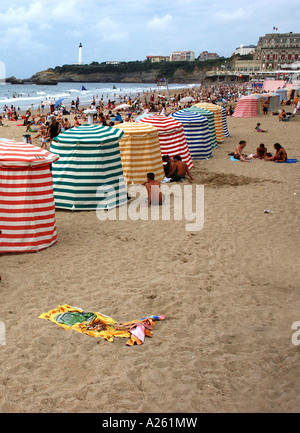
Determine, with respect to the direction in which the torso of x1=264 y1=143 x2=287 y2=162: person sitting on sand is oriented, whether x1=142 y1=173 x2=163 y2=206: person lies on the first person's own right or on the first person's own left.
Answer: on the first person's own left

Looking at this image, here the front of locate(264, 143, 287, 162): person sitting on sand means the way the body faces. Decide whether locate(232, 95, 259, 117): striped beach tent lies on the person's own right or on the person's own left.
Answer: on the person's own right

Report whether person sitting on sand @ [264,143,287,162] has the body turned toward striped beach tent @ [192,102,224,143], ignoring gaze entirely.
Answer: no

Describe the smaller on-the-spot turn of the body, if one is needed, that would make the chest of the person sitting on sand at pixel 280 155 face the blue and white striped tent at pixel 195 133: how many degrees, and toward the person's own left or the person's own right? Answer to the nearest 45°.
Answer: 0° — they already face it

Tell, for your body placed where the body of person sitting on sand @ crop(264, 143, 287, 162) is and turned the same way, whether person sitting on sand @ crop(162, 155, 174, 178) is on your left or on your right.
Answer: on your left

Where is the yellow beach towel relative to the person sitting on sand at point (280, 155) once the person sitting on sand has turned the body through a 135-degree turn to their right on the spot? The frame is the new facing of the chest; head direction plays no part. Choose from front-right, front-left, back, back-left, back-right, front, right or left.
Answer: back-right

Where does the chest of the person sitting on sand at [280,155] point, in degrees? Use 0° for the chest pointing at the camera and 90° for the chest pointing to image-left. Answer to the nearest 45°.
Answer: approximately 90°
